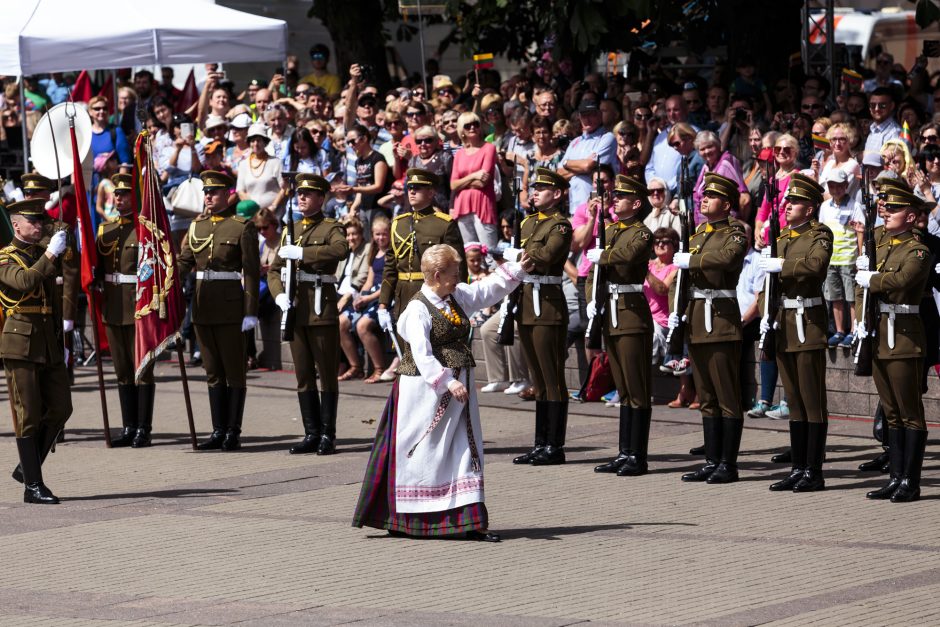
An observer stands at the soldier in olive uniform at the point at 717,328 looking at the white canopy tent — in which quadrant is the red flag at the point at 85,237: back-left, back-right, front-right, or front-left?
front-left

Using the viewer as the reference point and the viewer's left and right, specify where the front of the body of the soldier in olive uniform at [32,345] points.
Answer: facing the viewer and to the right of the viewer

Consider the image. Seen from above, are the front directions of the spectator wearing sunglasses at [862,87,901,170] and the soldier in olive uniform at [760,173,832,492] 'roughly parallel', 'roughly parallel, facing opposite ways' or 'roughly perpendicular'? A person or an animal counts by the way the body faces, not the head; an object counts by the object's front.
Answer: roughly parallel

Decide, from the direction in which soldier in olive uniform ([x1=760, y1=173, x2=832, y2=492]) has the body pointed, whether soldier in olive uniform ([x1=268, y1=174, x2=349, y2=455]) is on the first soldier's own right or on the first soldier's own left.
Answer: on the first soldier's own right

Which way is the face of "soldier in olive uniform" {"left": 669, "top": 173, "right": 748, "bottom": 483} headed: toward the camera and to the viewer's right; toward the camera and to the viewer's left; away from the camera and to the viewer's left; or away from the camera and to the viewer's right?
toward the camera and to the viewer's left

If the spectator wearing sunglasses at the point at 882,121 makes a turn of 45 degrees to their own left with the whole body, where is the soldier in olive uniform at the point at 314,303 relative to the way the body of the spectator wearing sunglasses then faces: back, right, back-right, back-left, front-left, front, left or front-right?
front-right

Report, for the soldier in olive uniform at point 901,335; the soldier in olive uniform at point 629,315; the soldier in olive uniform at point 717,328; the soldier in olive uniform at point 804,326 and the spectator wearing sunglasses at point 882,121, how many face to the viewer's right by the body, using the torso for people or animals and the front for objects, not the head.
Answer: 0

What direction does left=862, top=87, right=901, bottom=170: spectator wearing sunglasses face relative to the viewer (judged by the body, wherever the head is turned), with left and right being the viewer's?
facing the viewer and to the left of the viewer

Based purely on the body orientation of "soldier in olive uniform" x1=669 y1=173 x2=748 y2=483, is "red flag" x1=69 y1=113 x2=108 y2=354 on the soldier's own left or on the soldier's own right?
on the soldier's own right

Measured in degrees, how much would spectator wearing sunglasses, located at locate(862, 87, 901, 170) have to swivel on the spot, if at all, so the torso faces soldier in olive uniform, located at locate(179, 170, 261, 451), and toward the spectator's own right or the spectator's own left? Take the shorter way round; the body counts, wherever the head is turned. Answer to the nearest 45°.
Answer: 0° — they already face them

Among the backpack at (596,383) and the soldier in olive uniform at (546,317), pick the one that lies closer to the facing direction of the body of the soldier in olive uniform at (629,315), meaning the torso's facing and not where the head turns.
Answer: the soldier in olive uniform

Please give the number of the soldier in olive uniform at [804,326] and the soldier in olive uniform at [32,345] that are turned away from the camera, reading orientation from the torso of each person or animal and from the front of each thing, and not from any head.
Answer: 0

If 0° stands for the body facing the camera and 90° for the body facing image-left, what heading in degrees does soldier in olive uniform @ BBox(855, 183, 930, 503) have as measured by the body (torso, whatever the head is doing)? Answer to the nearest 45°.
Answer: approximately 45°

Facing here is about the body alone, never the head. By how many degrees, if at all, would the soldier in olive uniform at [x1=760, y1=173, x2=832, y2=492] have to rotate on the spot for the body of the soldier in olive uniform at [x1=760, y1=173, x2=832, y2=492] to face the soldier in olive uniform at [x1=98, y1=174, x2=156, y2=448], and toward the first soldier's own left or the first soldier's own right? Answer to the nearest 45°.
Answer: approximately 45° to the first soldier's own right

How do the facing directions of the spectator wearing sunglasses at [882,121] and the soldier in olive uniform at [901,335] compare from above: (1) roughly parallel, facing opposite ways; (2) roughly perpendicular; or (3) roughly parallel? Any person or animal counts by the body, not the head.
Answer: roughly parallel

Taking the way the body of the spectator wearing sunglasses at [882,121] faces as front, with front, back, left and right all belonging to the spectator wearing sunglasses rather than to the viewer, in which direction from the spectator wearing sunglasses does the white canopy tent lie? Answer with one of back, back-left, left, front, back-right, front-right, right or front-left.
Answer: front-right

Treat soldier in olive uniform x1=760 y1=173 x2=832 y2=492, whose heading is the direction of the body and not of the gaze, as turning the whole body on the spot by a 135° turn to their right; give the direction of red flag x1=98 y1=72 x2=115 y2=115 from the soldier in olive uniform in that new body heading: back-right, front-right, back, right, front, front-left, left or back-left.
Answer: front-left

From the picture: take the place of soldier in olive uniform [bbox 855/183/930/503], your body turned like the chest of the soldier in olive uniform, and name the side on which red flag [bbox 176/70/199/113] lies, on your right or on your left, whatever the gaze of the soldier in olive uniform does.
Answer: on your right

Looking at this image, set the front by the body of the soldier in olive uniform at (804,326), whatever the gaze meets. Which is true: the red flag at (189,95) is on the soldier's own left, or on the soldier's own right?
on the soldier's own right

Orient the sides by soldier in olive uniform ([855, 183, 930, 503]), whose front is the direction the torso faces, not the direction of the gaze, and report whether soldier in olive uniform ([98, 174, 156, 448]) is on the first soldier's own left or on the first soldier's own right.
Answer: on the first soldier's own right
